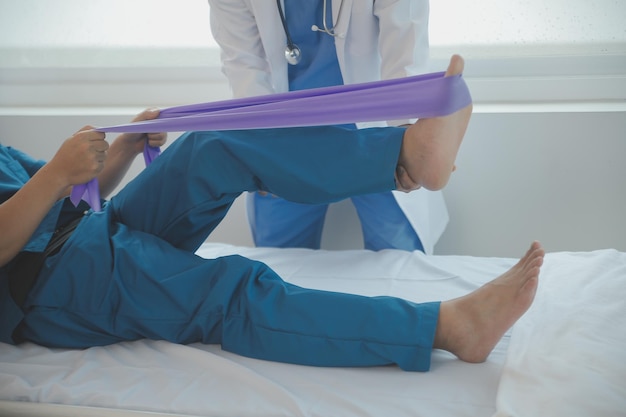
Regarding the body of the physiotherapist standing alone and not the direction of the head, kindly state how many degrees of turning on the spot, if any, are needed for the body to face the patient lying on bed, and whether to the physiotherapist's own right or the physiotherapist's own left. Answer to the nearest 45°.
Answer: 0° — they already face them

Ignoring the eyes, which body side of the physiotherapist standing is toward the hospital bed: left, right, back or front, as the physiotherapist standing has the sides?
front

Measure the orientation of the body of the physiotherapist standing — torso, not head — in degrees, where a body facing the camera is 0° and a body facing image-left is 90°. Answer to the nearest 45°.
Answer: approximately 0°
